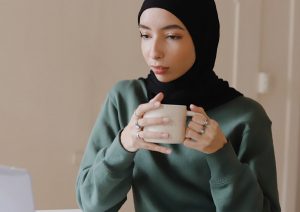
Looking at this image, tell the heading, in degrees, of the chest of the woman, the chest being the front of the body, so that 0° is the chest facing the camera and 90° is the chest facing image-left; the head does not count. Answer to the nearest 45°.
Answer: approximately 45°

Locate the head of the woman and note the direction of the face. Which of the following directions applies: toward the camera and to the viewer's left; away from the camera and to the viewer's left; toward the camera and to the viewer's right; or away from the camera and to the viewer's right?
toward the camera and to the viewer's left
